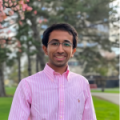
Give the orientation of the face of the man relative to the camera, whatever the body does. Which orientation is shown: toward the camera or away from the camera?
toward the camera

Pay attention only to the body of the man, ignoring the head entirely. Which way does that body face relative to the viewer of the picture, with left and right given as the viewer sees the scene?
facing the viewer

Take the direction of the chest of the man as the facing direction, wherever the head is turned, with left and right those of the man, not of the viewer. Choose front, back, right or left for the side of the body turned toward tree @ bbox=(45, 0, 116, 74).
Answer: back
